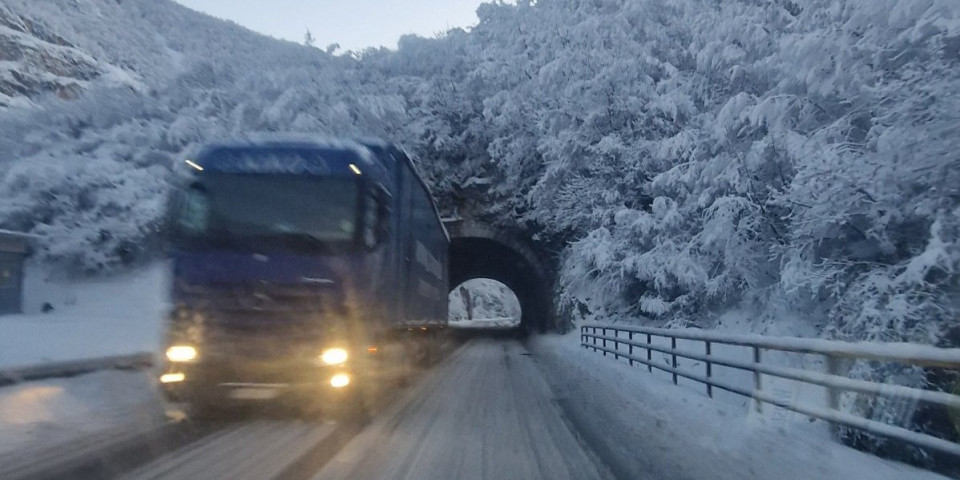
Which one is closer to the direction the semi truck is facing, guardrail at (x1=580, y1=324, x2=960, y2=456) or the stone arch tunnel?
the guardrail

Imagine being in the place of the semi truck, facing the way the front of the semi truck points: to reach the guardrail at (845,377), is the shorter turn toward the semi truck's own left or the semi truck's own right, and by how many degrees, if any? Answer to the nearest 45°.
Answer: approximately 45° to the semi truck's own left

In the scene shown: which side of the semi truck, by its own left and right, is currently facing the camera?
front

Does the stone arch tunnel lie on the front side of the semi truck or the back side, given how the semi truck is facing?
on the back side

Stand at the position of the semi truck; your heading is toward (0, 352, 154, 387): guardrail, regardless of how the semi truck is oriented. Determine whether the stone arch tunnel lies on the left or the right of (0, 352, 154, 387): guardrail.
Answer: right
